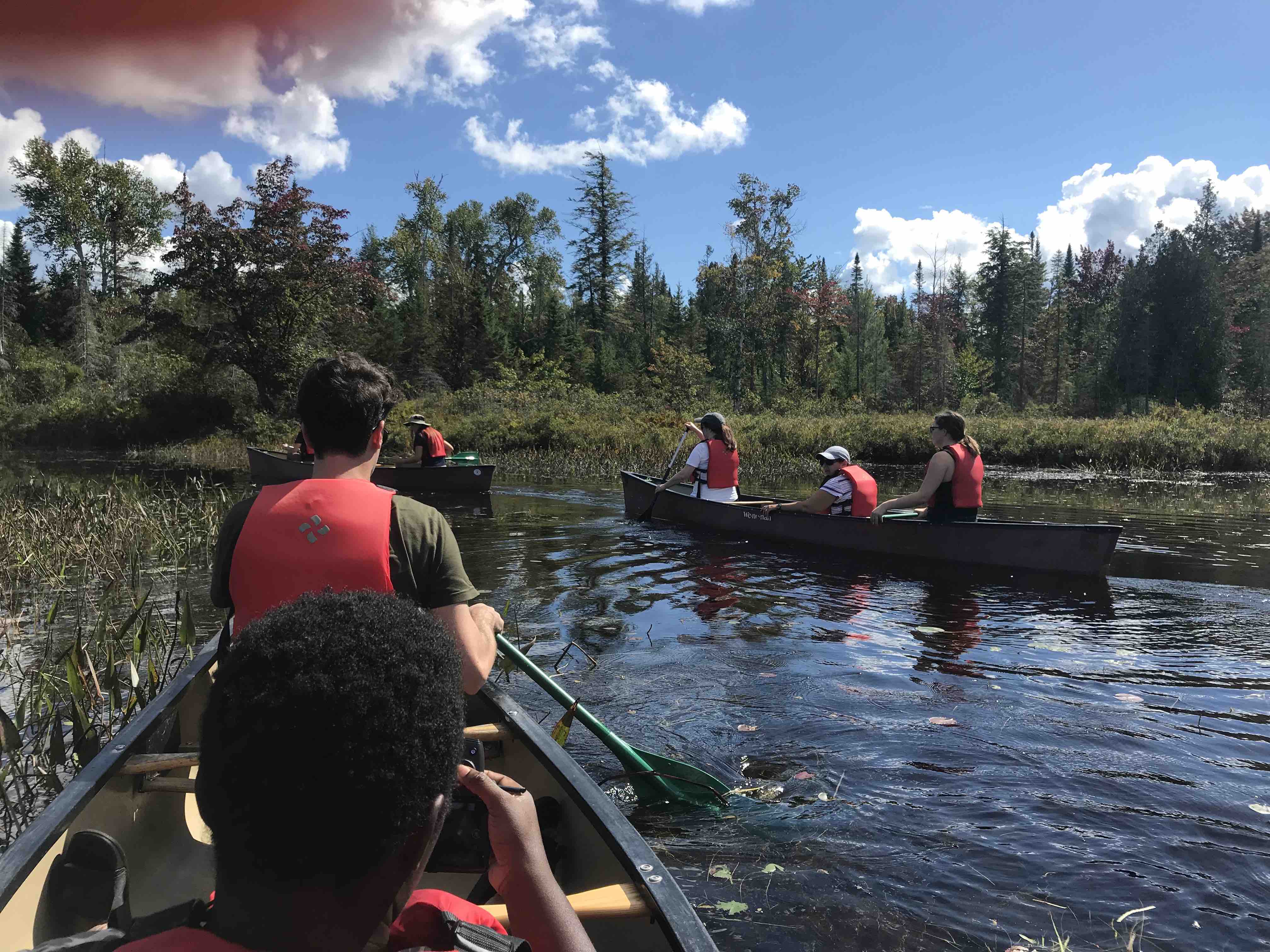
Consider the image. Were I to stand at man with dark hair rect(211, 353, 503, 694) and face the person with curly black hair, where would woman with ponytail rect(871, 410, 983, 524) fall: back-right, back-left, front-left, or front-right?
back-left

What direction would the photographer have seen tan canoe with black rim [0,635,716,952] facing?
facing away from the viewer

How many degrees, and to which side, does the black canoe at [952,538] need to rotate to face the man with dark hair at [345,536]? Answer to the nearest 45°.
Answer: approximately 90° to its left

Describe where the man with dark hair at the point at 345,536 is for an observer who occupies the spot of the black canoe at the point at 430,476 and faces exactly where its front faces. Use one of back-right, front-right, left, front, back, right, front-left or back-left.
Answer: left

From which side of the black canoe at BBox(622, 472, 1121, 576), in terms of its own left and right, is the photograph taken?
left

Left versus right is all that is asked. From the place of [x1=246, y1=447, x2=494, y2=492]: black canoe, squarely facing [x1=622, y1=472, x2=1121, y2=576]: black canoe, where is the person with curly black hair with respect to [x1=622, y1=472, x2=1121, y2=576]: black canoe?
right

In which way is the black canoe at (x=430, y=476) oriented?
to the viewer's left

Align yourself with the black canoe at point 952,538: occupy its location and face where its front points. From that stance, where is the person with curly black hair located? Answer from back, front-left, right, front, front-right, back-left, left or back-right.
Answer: left

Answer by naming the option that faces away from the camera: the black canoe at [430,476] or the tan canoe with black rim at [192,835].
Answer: the tan canoe with black rim at [192,835]

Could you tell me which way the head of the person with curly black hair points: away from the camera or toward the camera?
away from the camera

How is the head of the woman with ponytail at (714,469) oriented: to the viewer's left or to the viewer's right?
to the viewer's left

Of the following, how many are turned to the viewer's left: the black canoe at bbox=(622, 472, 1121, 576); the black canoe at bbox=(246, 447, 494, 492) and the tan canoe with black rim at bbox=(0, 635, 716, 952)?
2
